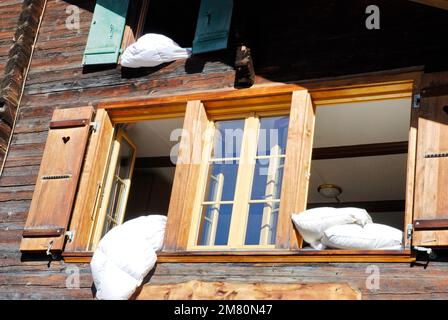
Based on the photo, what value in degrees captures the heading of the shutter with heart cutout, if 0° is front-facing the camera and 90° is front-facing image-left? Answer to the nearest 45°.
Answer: approximately 0°

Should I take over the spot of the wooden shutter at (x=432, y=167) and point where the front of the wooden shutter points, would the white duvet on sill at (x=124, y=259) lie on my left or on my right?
on my right

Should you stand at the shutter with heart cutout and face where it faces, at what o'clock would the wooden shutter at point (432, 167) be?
The wooden shutter is roughly at 10 o'clock from the shutter with heart cutout.

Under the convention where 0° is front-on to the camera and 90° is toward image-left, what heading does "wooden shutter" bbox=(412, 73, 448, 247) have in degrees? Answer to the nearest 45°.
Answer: approximately 0°

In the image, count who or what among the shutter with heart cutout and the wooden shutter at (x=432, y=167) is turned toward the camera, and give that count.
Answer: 2

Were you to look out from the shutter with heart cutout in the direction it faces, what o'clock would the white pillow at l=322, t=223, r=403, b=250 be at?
The white pillow is roughly at 10 o'clock from the shutter with heart cutout.
